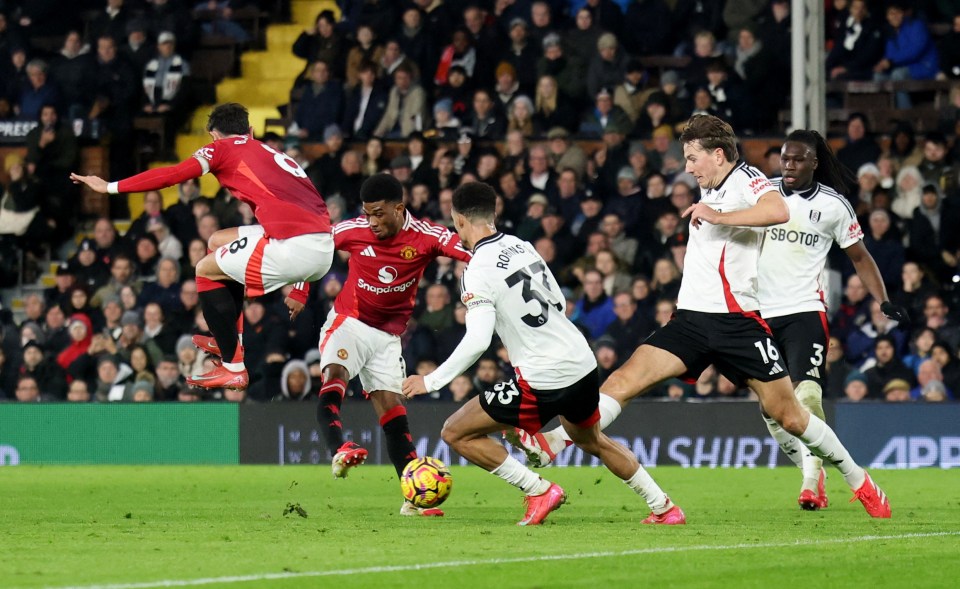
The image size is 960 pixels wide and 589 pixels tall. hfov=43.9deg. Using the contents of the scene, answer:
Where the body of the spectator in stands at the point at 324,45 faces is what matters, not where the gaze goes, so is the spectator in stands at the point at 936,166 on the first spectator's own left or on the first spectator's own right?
on the first spectator's own left

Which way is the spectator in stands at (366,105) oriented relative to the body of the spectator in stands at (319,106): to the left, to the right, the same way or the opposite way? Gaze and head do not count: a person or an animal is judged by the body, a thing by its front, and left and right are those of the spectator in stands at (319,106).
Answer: the same way

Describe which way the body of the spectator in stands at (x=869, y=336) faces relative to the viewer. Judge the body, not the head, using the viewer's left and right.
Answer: facing the viewer

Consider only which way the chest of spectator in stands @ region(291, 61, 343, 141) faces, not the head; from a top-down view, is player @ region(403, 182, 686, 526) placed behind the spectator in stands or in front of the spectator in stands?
in front

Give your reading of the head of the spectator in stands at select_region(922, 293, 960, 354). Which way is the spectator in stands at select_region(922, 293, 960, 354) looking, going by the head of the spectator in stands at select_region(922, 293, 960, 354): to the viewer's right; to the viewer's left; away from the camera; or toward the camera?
toward the camera

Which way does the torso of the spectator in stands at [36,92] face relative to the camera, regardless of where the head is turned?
toward the camera

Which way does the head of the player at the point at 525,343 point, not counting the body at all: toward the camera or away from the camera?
away from the camera

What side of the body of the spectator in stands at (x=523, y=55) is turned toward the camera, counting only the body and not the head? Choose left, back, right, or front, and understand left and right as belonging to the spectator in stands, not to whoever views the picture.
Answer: front

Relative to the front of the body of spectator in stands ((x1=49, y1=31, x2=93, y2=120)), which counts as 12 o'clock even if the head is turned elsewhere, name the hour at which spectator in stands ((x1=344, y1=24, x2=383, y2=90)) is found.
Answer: spectator in stands ((x1=344, y1=24, x2=383, y2=90)) is roughly at 10 o'clock from spectator in stands ((x1=49, y1=31, x2=93, y2=120)).

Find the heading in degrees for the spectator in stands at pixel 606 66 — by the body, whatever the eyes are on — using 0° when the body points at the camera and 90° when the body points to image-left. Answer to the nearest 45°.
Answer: approximately 0°

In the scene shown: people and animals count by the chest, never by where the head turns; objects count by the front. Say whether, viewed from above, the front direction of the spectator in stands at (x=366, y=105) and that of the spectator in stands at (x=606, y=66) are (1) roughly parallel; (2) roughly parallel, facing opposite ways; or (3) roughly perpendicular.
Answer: roughly parallel

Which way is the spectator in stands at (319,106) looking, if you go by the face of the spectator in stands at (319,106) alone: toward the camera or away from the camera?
toward the camera

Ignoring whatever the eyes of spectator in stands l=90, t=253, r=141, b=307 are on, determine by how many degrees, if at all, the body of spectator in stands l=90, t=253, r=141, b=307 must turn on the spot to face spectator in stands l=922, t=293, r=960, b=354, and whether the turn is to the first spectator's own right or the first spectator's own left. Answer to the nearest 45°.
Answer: approximately 45° to the first spectator's own left

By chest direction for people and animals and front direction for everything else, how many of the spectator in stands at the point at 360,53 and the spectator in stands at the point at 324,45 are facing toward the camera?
2

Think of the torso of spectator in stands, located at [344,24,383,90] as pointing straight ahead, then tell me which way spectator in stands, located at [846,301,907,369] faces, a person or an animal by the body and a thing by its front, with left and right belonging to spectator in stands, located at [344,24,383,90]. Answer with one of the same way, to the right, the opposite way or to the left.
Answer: the same way

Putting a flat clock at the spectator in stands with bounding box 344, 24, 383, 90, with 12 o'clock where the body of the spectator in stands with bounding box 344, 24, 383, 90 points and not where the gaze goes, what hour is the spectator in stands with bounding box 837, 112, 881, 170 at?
the spectator in stands with bounding box 837, 112, 881, 170 is roughly at 10 o'clock from the spectator in stands with bounding box 344, 24, 383, 90.

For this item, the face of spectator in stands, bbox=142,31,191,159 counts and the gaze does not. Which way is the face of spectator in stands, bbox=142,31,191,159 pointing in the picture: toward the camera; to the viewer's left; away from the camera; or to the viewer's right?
toward the camera

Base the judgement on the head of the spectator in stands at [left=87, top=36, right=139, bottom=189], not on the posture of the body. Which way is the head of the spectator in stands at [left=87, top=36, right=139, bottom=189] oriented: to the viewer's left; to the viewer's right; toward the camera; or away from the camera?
toward the camera

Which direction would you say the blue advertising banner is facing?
toward the camera

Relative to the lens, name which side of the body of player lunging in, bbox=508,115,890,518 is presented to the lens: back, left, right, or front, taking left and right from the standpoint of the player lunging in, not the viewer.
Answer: left
